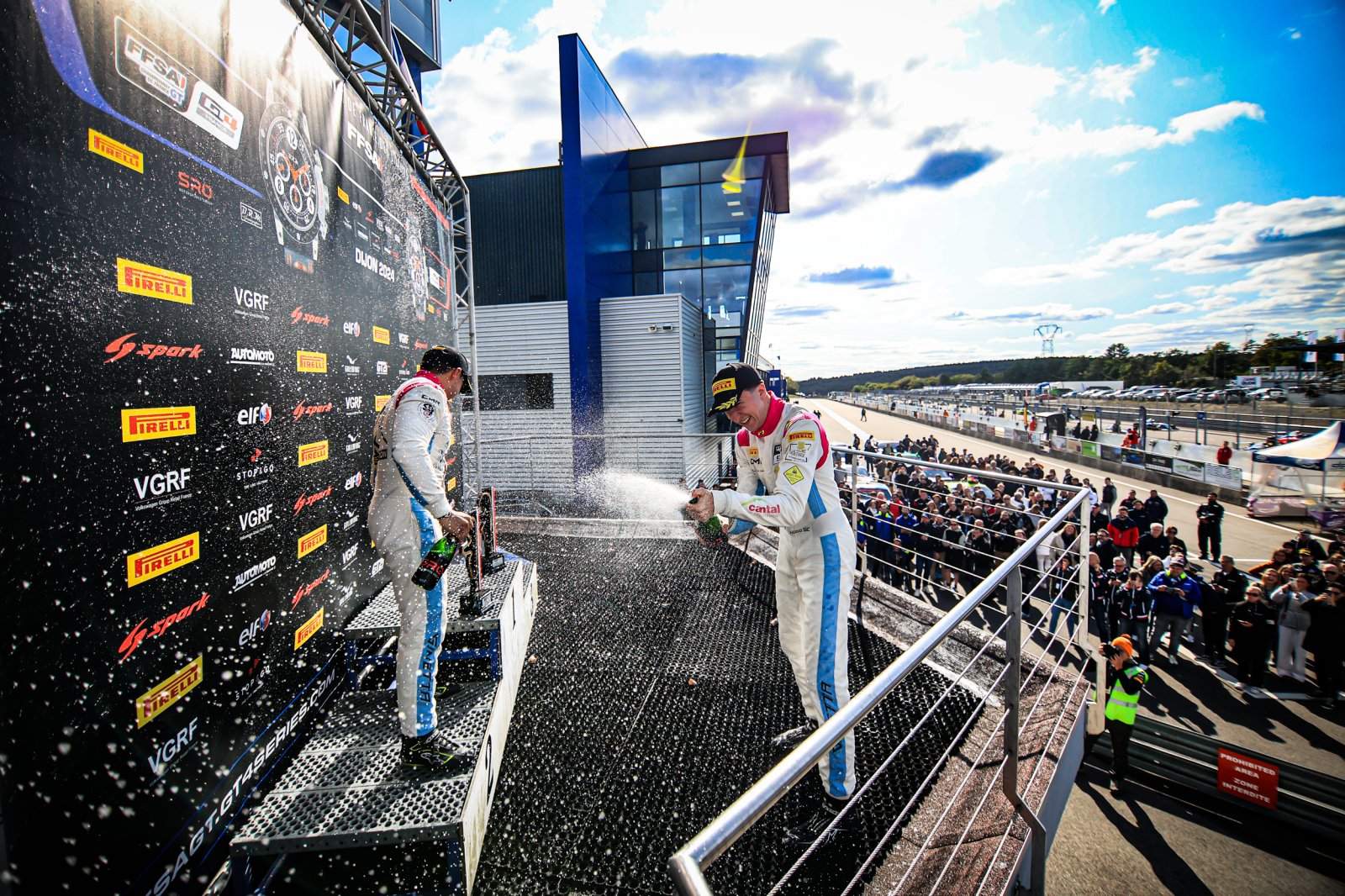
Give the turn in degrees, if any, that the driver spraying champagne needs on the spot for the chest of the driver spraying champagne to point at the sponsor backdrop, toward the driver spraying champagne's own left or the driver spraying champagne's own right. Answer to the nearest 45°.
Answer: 0° — they already face it

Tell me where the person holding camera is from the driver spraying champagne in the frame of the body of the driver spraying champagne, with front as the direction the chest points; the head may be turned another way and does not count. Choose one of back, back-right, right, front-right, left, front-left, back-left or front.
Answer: back

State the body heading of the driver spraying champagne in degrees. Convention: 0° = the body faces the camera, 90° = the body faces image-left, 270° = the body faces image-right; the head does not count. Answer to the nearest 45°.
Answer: approximately 45°

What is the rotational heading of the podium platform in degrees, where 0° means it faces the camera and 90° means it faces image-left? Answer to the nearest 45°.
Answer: approximately 270°
